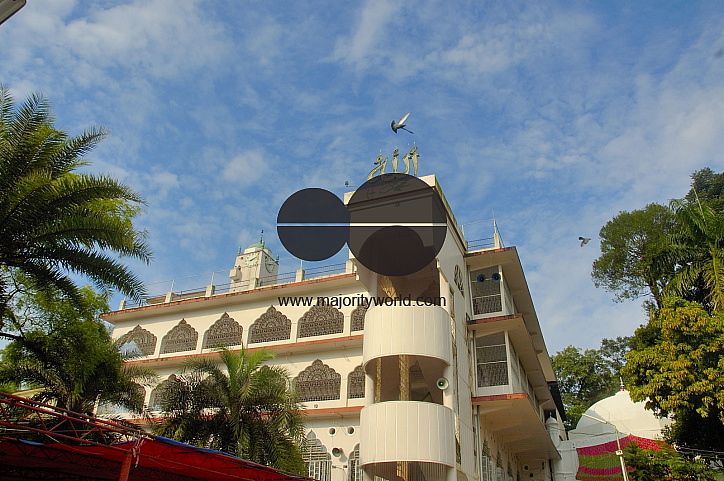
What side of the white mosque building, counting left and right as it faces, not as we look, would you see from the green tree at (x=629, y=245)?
left

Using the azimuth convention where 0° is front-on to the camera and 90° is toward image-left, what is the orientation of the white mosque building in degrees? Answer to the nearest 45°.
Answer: approximately 45°

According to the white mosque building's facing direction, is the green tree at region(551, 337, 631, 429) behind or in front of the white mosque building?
behind

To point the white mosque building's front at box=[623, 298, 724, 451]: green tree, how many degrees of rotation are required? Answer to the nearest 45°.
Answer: approximately 135° to its left
